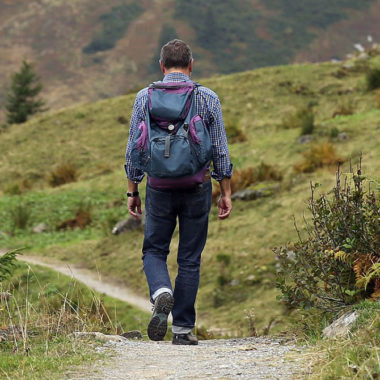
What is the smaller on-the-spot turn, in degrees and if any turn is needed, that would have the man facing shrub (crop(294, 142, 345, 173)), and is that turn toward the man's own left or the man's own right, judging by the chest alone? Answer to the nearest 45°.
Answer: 0° — they already face it

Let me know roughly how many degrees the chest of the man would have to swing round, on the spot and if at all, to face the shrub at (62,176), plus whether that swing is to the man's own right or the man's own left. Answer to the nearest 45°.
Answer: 0° — they already face it

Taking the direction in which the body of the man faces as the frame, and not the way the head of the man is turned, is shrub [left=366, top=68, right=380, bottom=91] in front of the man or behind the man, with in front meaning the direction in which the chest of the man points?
in front

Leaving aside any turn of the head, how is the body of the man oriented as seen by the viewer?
away from the camera

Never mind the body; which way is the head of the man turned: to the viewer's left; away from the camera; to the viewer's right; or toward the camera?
away from the camera

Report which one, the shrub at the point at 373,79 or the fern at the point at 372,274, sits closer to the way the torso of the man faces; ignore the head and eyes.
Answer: the shrub

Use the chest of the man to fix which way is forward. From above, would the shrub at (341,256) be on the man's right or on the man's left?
on the man's right

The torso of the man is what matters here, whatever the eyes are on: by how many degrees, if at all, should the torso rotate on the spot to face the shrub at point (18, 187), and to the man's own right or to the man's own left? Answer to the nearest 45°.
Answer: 0° — they already face it

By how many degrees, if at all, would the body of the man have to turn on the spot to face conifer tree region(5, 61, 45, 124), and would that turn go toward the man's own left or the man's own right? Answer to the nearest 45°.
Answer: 0° — they already face it
